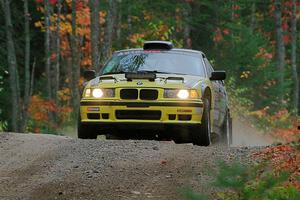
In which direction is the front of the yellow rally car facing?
toward the camera

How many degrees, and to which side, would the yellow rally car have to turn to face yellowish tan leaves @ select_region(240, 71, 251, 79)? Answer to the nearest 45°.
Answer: approximately 180°
